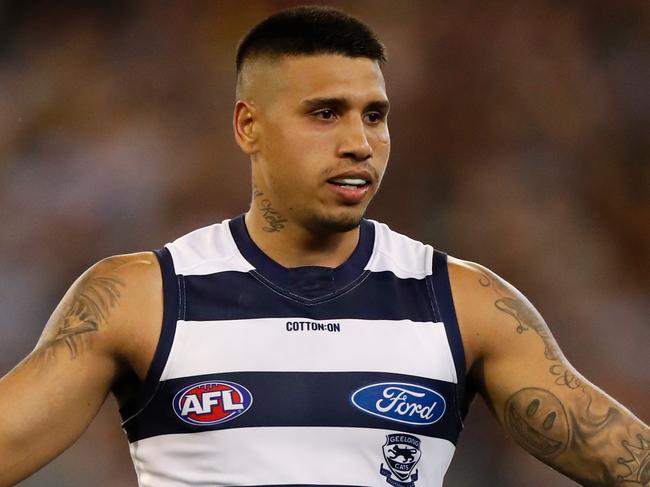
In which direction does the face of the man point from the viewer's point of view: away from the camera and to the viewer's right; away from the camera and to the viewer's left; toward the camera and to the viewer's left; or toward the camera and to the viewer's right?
toward the camera and to the viewer's right

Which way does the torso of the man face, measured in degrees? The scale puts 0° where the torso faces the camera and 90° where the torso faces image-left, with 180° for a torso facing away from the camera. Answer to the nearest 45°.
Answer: approximately 0°
